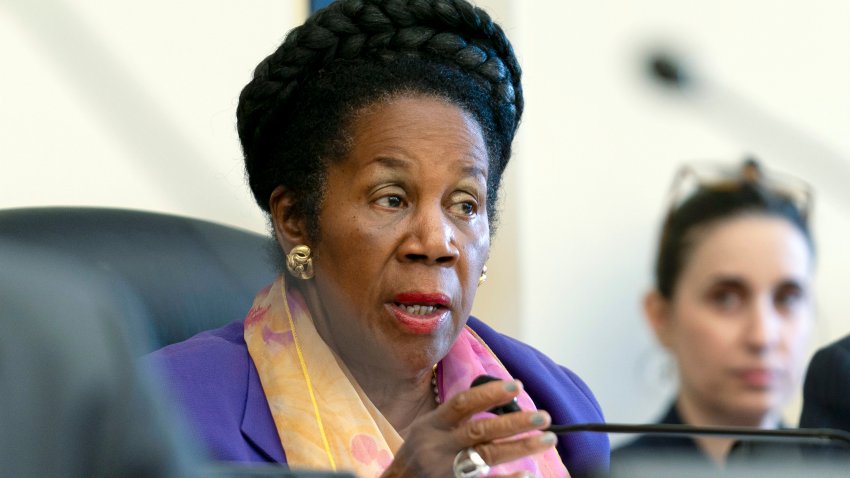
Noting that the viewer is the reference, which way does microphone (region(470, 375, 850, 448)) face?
facing to the left of the viewer

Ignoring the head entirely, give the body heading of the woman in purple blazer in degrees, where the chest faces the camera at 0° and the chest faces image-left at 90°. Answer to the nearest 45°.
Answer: approximately 315°

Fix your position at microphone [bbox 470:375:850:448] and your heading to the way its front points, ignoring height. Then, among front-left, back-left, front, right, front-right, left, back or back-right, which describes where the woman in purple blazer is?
front-right

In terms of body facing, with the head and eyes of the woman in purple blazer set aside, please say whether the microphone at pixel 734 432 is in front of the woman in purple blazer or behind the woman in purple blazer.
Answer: in front

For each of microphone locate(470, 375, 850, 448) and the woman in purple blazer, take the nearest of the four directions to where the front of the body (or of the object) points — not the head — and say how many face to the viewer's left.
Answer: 1

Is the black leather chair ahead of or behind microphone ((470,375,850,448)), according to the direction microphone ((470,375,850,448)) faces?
ahead
